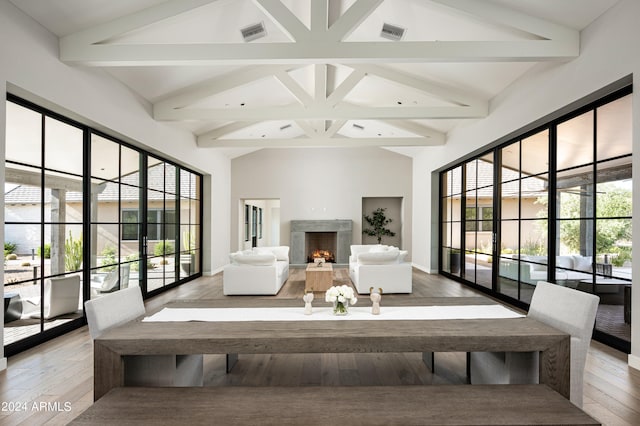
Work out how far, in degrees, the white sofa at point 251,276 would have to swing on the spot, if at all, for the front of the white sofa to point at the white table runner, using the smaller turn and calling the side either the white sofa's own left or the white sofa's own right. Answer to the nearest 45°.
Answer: approximately 90° to the white sofa's own right

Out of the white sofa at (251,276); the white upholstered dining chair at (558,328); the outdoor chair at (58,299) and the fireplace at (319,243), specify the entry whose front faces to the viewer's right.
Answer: the white sofa

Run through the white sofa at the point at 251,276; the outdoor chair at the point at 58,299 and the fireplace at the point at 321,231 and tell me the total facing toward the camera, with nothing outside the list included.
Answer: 1

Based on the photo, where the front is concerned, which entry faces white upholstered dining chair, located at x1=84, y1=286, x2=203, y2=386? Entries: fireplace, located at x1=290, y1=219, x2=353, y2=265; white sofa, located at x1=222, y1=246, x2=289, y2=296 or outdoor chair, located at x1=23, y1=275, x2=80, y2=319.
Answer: the fireplace

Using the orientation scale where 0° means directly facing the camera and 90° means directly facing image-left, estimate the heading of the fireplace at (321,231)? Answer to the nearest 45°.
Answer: approximately 0°

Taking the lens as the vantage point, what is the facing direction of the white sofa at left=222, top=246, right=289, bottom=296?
facing to the right of the viewer

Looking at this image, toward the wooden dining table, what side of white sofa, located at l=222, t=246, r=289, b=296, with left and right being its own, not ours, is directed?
right

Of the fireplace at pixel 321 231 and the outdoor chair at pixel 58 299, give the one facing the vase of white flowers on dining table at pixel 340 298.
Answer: the fireplace

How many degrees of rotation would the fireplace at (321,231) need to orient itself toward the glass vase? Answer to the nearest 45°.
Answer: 0° — it already faces it

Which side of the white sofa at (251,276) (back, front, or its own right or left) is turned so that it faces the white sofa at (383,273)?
front
